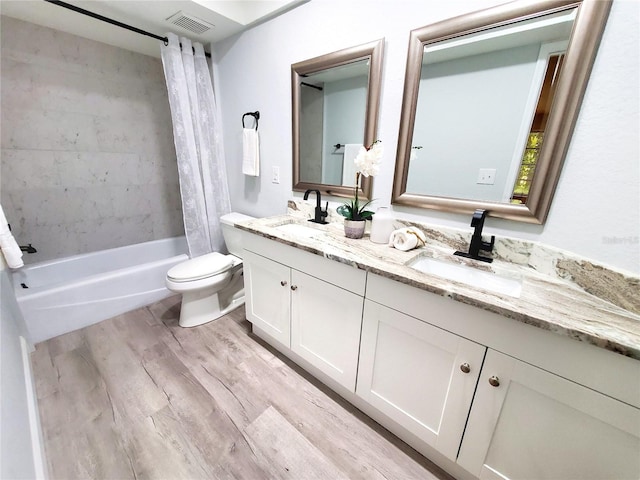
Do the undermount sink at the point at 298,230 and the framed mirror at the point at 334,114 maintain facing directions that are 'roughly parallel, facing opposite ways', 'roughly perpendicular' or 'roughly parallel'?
roughly parallel

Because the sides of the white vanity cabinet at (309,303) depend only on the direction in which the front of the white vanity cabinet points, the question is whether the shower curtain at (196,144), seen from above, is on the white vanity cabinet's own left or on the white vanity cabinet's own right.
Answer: on the white vanity cabinet's own right

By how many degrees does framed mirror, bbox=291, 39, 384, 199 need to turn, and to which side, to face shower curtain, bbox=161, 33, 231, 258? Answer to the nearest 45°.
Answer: approximately 45° to its right

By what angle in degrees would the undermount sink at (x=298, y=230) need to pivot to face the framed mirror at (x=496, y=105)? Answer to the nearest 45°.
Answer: approximately 90° to its left

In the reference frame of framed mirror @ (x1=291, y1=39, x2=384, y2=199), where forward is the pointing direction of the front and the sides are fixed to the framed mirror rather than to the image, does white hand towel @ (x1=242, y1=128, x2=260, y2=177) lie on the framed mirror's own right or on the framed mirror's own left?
on the framed mirror's own right

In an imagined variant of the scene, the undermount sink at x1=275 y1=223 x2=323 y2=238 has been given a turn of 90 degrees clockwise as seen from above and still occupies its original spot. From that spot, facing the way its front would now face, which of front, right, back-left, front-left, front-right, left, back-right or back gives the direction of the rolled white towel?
back

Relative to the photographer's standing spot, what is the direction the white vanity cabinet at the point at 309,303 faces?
facing the viewer and to the left of the viewer

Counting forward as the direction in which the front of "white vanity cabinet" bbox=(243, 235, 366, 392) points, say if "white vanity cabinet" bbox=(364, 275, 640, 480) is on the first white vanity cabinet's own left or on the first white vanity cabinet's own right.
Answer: on the first white vanity cabinet's own left

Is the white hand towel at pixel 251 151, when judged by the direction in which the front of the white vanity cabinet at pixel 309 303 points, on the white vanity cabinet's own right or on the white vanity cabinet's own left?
on the white vanity cabinet's own right
